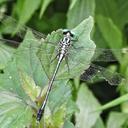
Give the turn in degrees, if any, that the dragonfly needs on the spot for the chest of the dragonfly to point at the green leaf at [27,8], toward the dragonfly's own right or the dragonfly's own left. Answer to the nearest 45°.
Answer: approximately 45° to the dragonfly's own left

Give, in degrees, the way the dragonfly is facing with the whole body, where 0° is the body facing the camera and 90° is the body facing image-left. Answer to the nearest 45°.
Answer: approximately 180°

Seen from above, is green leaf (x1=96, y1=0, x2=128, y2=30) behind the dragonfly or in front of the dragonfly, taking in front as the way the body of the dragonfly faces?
in front

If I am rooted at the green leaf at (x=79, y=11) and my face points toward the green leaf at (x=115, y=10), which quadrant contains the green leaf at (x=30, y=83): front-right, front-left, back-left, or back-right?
back-right

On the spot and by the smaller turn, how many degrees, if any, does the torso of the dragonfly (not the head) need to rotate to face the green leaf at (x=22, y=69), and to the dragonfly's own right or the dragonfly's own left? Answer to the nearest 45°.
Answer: approximately 135° to the dragonfly's own left
